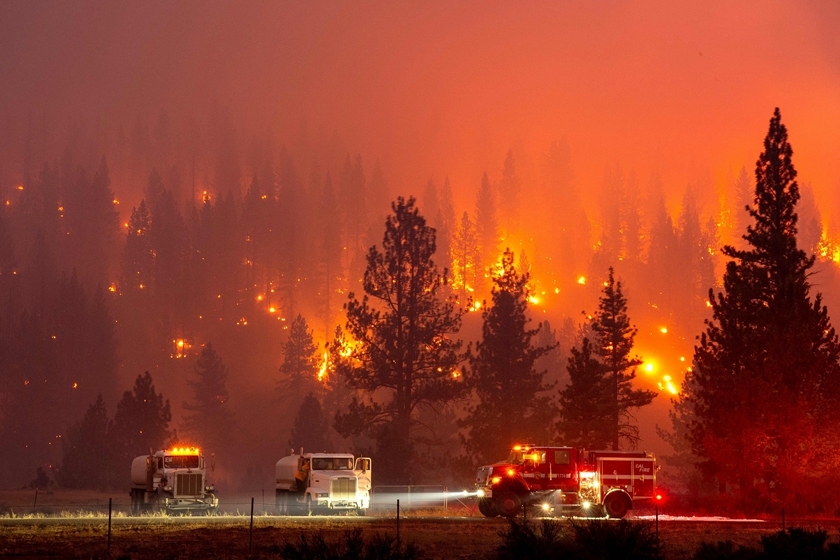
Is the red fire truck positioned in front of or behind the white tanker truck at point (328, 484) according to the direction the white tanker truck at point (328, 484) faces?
in front

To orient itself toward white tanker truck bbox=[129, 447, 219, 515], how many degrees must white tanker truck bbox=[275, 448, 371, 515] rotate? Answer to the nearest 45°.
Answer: approximately 135° to its right

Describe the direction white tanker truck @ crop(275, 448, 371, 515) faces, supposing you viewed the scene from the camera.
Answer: facing the viewer and to the right of the viewer

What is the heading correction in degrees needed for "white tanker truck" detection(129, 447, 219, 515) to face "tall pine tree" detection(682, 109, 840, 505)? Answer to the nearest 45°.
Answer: approximately 45° to its left

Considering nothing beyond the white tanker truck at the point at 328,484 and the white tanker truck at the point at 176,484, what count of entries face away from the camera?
0
